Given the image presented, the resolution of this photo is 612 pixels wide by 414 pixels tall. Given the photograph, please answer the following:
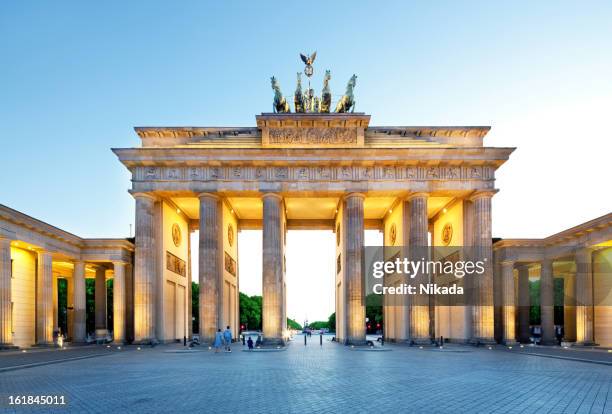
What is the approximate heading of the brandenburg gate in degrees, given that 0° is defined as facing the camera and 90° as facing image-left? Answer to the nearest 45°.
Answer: approximately 0°
